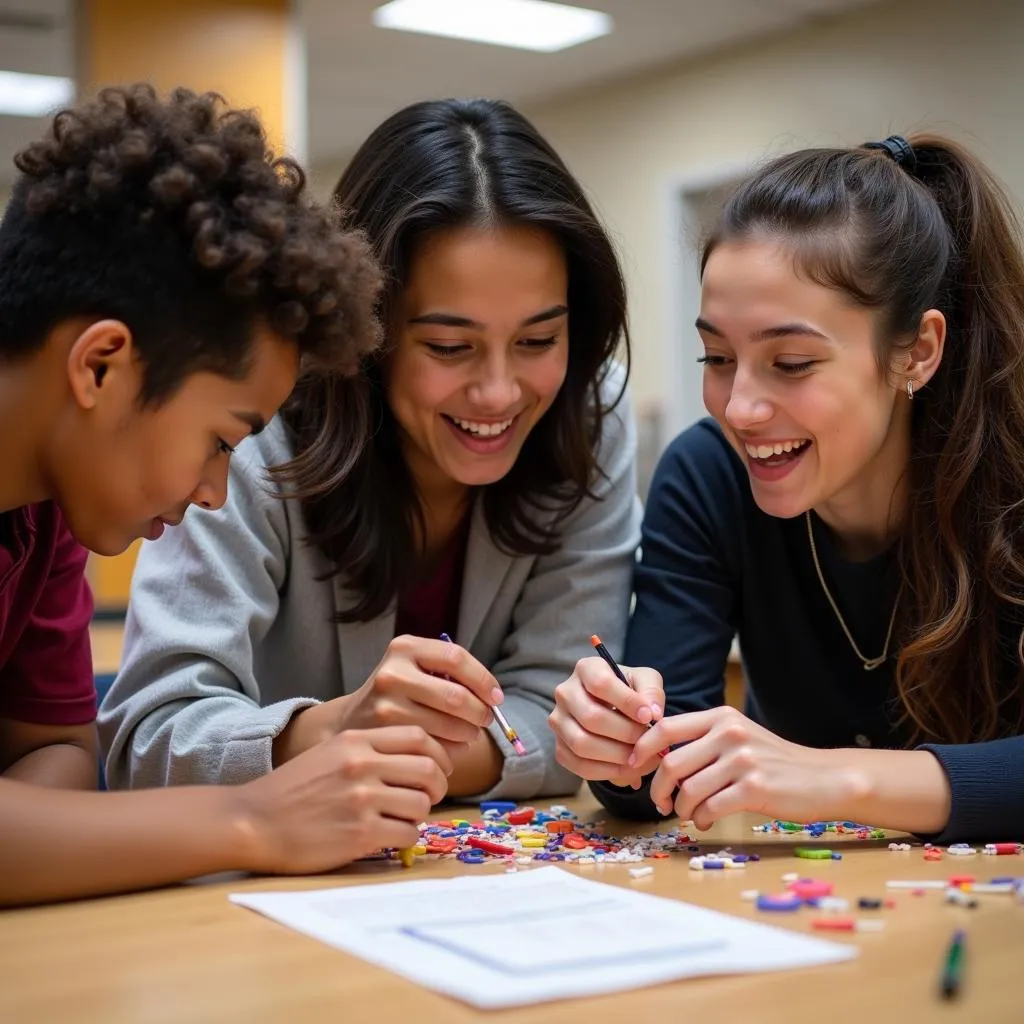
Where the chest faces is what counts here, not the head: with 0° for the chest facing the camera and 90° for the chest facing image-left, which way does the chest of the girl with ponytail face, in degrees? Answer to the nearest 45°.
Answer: approximately 45°

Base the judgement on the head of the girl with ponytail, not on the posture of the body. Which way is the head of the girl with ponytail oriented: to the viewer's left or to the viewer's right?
to the viewer's left

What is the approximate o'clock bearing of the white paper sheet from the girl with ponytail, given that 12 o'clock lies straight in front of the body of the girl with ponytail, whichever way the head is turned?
The white paper sheet is roughly at 11 o'clock from the girl with ponytail.

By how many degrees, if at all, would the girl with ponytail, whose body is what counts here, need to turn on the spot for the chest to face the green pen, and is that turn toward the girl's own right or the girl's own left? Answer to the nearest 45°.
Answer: approximately 45° to the girl's own left

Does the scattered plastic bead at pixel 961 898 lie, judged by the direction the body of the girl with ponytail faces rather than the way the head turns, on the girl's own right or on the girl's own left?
on the girl's own left

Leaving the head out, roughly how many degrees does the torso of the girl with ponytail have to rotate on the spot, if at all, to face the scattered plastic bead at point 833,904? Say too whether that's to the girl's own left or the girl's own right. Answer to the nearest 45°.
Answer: approximately 45° to the girl's own left
